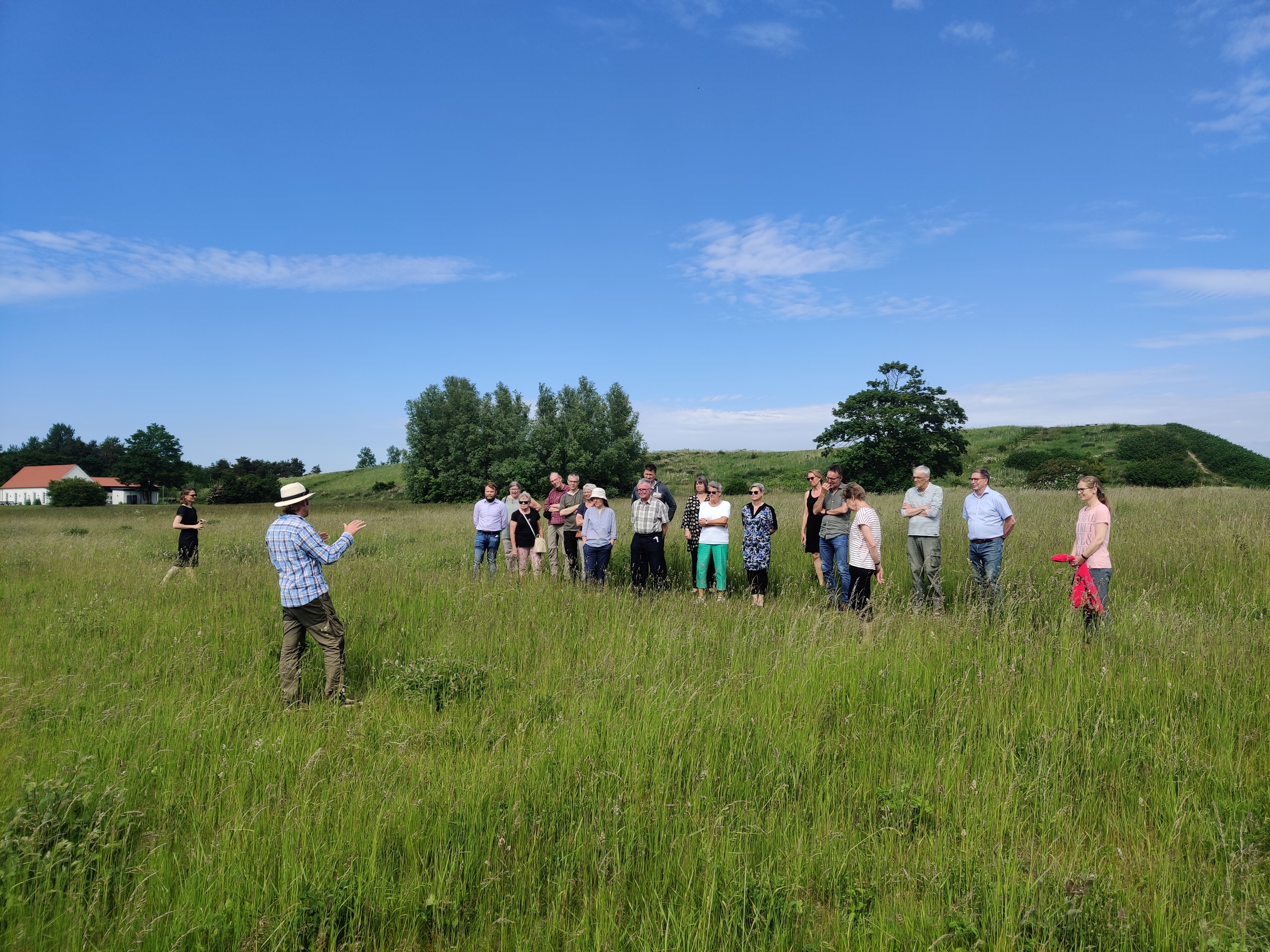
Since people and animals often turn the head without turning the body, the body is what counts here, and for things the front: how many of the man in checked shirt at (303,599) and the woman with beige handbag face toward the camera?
1

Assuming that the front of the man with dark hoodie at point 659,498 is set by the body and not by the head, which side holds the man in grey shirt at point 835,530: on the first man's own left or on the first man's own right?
on the first man's own left

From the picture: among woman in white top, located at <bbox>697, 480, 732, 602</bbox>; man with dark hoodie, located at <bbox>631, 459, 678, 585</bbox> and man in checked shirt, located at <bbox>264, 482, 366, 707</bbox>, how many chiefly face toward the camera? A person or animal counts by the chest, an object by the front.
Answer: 2

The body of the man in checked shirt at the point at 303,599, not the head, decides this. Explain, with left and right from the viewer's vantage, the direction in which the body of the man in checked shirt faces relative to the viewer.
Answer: facing away from the viewer and to the right of the viewer

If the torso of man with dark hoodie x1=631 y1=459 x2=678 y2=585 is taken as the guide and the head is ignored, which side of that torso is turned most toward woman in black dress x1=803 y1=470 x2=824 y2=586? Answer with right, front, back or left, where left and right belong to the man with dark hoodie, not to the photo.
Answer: left
